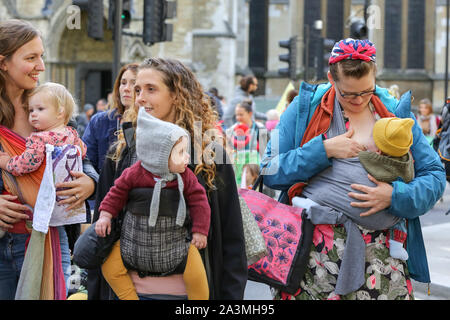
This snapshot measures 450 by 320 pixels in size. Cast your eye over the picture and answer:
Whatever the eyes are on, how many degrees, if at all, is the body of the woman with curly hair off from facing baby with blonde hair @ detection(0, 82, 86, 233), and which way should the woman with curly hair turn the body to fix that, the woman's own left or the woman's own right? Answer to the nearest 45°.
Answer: approximately 90° to the woman's own right

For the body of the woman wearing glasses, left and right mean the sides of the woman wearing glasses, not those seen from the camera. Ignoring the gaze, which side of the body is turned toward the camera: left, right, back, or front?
front

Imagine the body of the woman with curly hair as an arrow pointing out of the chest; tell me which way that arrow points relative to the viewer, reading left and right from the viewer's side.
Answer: facing the viewer and to the left of the viewer

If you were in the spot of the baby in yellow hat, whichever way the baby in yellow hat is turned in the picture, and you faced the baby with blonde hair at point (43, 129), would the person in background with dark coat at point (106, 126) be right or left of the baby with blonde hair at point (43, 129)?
right

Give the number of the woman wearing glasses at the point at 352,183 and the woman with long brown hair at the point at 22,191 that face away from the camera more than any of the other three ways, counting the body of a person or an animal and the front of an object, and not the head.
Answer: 0

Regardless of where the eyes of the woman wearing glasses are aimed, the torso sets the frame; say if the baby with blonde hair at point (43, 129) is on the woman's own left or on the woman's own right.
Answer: on the woman's own right

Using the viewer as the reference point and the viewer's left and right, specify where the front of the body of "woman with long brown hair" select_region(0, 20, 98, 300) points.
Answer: facing the viewer and to the right of the viewer

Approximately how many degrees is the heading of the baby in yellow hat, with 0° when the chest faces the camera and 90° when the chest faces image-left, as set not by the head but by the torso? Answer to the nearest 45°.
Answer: approximately 135°

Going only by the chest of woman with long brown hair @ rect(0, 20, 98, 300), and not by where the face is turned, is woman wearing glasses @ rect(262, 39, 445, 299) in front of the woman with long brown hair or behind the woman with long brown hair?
in front
